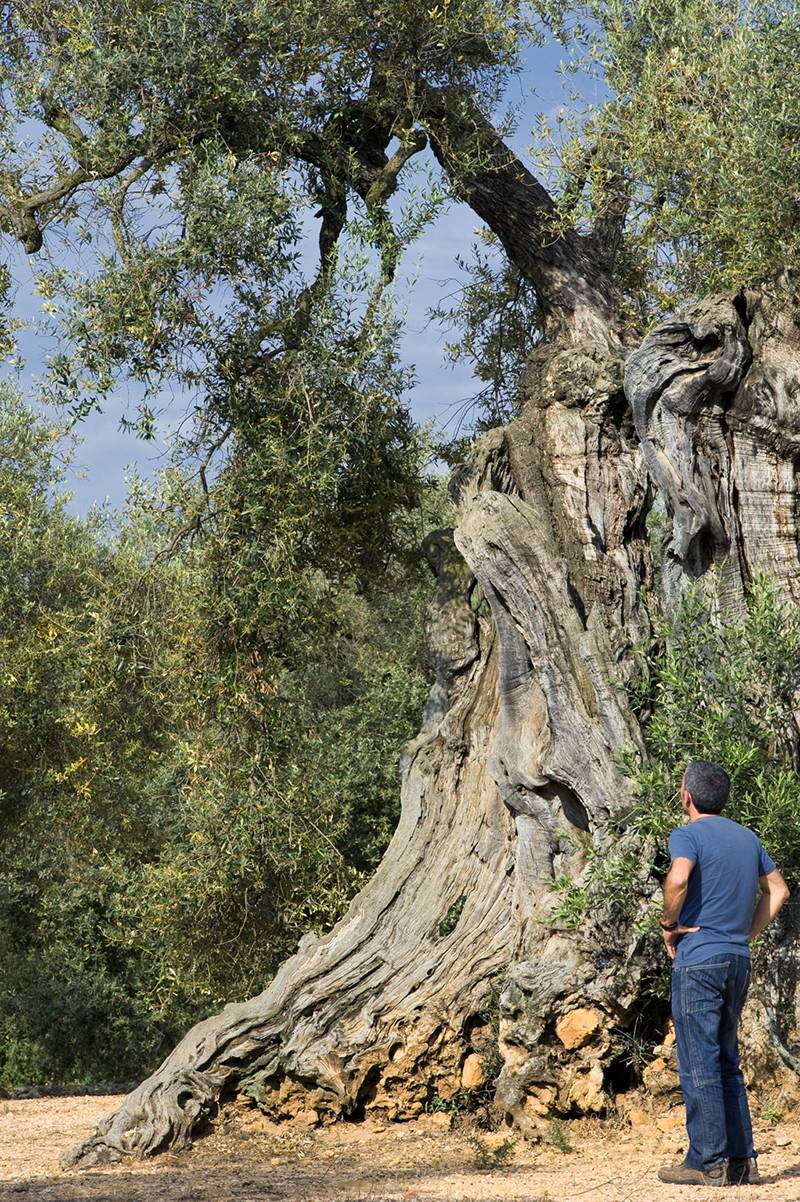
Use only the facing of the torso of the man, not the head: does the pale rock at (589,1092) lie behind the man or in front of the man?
in front

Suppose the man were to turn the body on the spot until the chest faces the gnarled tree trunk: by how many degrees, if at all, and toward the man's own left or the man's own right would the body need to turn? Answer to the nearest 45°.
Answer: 0° — they already face it

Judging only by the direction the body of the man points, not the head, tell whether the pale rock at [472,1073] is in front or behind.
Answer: in front

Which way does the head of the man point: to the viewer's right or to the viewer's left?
to the viewer's left

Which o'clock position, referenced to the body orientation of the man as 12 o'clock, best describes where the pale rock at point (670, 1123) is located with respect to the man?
The pale rock is roughly at 1 o'clock from the man.

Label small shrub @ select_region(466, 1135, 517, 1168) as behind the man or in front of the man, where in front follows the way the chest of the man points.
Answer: in front

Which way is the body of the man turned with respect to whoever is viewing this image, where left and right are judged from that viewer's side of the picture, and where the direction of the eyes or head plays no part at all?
facing away from the viewer and to the left of the viewer

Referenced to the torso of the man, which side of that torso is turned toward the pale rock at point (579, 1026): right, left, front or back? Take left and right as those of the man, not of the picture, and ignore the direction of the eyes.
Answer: front

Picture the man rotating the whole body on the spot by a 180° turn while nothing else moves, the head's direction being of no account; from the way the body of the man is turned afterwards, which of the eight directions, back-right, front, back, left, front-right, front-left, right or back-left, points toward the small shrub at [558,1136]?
back
